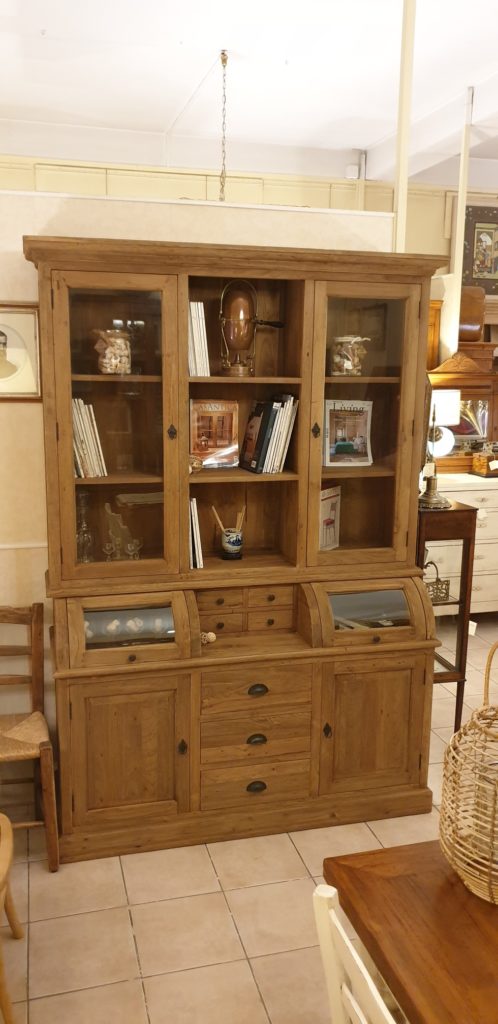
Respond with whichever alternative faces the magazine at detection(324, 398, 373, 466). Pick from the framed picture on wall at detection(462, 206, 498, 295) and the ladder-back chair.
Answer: the framed picture on wall

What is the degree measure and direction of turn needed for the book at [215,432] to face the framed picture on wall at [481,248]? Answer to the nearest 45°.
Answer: approximately 135° to its left

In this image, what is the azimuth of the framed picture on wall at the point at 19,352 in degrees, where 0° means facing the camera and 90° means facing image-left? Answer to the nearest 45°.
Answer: approximately 0°

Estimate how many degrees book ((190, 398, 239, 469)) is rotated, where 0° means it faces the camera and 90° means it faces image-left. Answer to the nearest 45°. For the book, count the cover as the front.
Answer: approximately 0°

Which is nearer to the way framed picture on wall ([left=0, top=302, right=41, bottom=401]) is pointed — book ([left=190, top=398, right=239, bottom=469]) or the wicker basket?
the wicker basket

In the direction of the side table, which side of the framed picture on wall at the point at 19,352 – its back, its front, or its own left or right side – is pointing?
left
